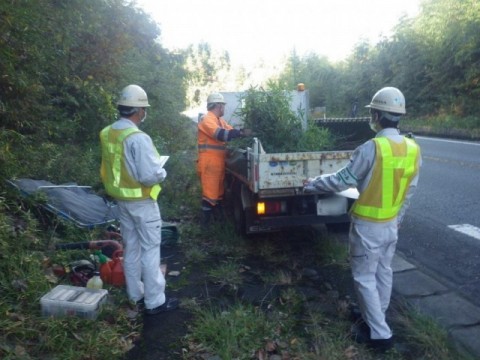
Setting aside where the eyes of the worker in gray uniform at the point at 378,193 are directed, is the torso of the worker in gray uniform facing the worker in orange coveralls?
yes

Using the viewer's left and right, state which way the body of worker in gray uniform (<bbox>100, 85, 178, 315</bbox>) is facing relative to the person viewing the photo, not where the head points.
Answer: facing away from the viewer and to the right of the viewer

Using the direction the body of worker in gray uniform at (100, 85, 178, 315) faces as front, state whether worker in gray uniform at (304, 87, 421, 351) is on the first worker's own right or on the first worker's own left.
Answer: on the first worker's own right

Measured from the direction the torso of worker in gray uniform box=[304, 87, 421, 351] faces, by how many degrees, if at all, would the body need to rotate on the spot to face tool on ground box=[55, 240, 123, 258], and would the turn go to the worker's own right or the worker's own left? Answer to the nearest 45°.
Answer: approximately 45° to the worker's own left

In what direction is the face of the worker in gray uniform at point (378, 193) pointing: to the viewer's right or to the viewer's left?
to the viewer's left

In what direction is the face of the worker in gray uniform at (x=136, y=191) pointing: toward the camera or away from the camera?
away from the camera

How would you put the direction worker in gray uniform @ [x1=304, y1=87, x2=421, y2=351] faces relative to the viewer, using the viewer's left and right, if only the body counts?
facing away from the viewer and to the left of the viewer

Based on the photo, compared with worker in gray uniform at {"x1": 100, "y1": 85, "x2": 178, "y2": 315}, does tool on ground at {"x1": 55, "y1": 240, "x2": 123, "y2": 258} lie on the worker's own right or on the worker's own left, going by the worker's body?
on the worker's own left

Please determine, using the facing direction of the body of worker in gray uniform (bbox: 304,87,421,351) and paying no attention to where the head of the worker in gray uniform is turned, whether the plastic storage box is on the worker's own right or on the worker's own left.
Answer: on the worker's own left

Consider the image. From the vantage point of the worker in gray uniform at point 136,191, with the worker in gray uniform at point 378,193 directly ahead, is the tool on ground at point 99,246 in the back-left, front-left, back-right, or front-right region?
back-left
